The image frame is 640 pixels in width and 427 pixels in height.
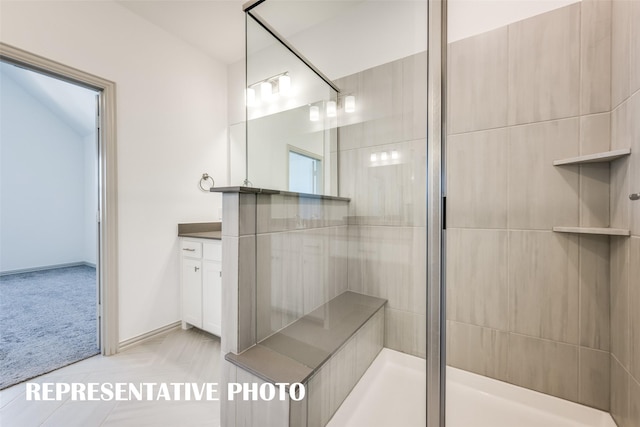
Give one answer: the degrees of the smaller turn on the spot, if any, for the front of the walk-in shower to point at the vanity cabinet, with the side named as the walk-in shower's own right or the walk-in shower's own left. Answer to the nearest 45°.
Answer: approximately 90° to the walk-in shower's own right

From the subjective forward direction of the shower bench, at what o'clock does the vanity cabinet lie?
The vanity cabinet is roughly at 6 o'clock from the shower bench.

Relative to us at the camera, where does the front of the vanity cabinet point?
facing the viewer and to the left of the viewer

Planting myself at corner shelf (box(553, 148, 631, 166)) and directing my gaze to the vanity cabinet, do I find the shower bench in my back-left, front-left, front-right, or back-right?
front-left

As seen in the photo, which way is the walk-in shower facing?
toward the camera

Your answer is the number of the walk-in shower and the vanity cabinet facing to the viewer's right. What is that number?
0

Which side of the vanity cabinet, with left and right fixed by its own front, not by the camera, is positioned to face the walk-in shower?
left

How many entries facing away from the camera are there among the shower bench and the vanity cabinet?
0

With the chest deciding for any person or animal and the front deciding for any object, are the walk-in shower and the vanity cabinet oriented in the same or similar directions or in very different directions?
same or similar directions

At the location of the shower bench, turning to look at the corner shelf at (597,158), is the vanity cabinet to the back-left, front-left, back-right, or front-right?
back-left

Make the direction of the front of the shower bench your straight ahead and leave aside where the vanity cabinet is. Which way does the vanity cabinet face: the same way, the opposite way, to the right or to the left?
to the right
